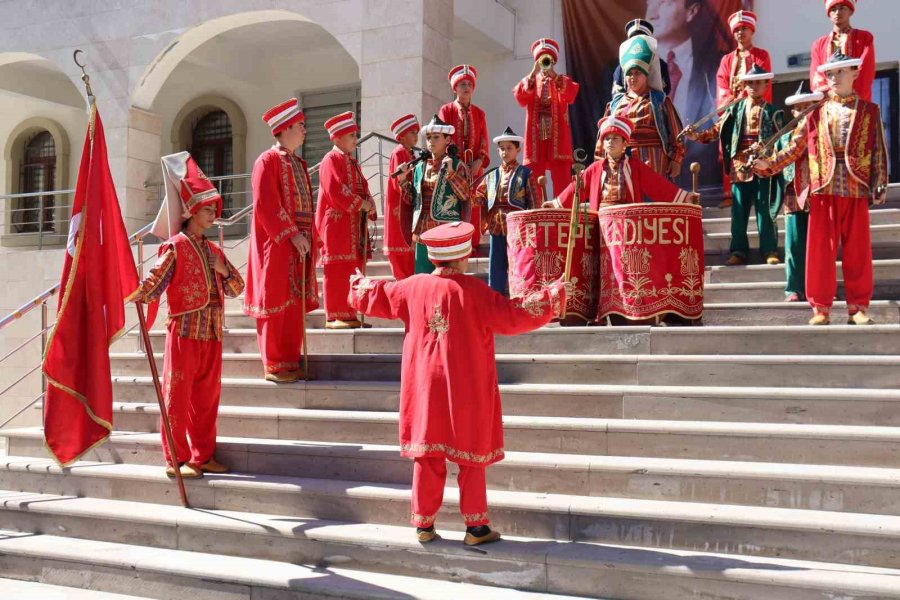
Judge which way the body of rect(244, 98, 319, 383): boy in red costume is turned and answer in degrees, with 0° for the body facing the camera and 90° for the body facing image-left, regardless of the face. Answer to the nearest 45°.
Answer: approximately 270°

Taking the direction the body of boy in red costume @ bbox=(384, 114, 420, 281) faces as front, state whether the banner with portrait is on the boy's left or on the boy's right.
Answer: on the boy's left

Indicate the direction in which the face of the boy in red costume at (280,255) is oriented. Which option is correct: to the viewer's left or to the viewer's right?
to the viewer's right

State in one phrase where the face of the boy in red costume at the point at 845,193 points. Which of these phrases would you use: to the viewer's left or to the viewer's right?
to the viewer's left

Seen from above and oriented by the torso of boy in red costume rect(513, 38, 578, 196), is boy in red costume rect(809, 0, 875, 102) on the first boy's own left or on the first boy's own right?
on the first boy's own left

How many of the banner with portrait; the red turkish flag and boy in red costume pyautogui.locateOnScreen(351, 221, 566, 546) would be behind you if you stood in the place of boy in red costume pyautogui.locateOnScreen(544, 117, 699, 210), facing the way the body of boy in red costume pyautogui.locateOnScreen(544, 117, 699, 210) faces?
1

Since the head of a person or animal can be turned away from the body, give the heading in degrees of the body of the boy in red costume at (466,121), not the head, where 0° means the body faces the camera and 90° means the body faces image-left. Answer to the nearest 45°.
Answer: approximately 315°

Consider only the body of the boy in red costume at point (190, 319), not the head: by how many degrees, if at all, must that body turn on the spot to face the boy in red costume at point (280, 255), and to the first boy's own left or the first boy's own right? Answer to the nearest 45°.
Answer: approximately 90° to the first boy's own left
